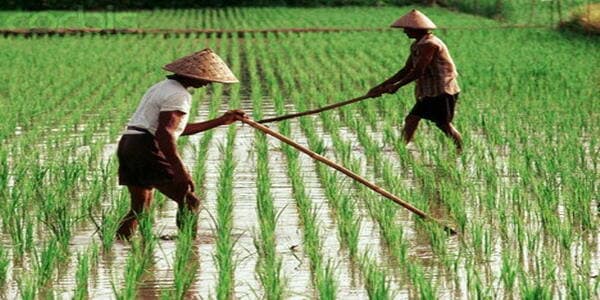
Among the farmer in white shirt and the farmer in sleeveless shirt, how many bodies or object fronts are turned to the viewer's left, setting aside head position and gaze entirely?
1

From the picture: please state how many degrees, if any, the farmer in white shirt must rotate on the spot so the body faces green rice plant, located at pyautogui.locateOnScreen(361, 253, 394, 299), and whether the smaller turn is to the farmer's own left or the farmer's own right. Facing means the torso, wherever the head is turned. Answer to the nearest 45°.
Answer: approximately 45° to the farmer's own right

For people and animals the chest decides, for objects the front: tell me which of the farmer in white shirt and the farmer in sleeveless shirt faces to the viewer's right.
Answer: the farmer in white shirt

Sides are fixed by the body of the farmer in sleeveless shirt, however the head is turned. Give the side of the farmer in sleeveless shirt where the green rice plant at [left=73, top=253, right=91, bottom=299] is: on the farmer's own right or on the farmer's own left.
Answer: on the farmer's own left

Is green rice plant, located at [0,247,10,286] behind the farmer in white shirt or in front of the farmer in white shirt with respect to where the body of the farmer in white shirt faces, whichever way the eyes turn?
behind

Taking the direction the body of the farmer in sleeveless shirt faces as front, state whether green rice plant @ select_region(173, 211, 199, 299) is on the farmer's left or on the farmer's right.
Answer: on the farmer's left

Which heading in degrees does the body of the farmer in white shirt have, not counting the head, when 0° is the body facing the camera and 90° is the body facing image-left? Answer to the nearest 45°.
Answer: approximately 270°

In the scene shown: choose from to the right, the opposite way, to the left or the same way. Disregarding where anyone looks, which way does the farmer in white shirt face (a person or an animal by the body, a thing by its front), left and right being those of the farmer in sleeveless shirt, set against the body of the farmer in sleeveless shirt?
the opposite way

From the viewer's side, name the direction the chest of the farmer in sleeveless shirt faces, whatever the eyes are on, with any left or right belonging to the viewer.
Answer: facing to the left of the viewer

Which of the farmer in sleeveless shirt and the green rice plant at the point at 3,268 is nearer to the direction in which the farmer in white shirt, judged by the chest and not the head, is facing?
the farmer in sleeveless shirt
